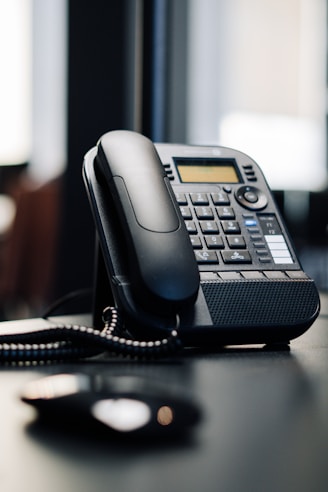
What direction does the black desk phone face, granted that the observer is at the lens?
facing the viewer and to the right of the viewer

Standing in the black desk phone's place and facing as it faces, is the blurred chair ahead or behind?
behind
